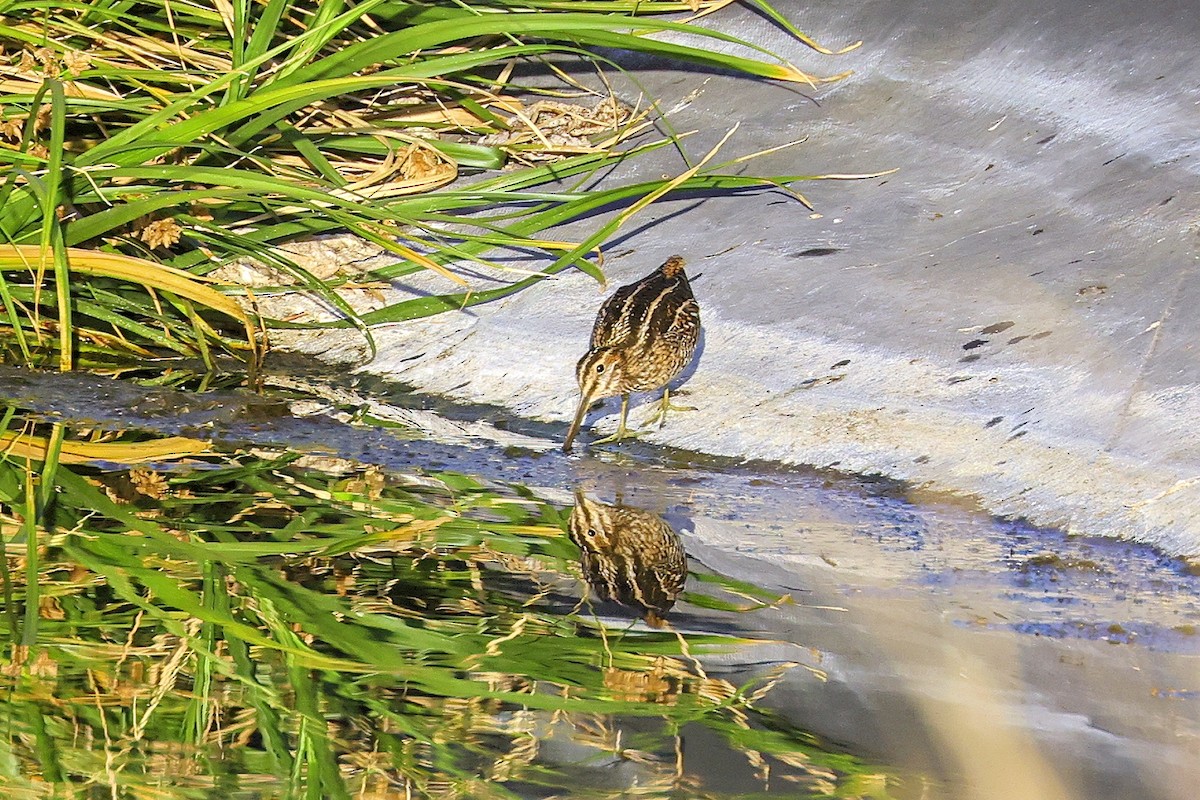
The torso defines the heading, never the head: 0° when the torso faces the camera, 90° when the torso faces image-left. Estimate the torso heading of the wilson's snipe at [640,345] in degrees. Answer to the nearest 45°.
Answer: approximately 45°
